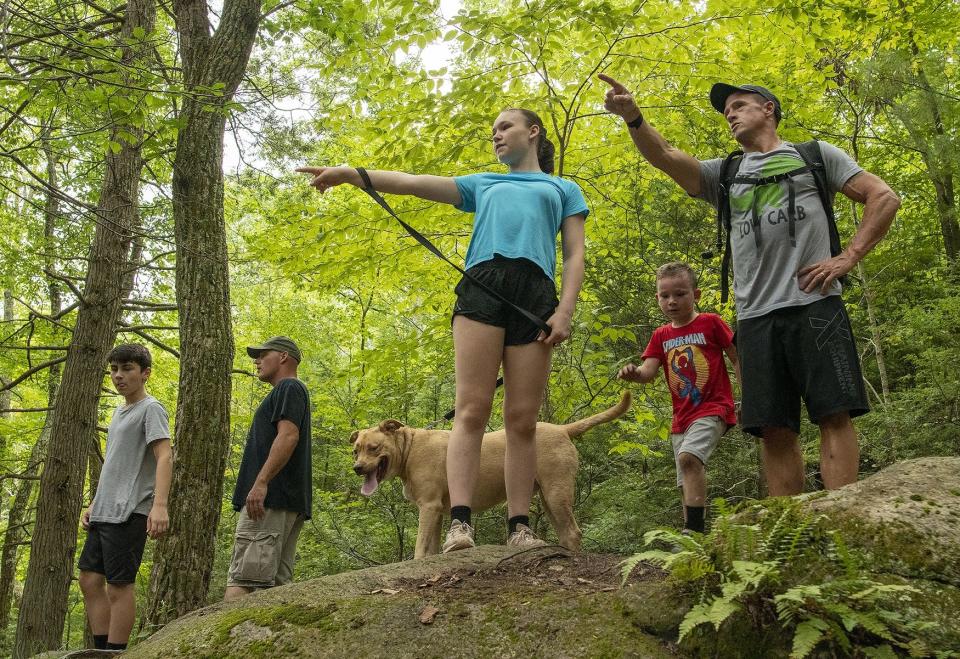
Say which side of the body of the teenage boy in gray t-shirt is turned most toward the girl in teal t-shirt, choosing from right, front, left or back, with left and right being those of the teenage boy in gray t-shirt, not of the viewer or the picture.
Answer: left

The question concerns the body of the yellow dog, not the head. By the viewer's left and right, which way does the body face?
facing to the left of the viewer

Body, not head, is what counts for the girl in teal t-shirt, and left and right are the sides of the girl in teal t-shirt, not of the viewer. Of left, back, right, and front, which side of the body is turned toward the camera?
front

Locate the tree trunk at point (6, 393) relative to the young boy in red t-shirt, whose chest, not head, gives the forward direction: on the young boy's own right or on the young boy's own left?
on the young boy's own right

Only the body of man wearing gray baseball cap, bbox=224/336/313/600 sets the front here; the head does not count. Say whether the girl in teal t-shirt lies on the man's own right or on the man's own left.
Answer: on the man's own left

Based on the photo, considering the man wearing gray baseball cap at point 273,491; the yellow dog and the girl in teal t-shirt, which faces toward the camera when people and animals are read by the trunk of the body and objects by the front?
the girl in teal t-shirt

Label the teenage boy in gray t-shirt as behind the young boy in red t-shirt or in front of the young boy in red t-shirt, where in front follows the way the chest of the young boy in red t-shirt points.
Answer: in front
